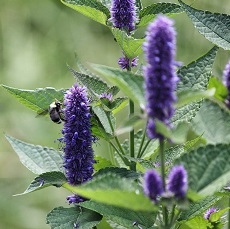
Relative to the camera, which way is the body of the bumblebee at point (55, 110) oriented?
to the viewer's right
